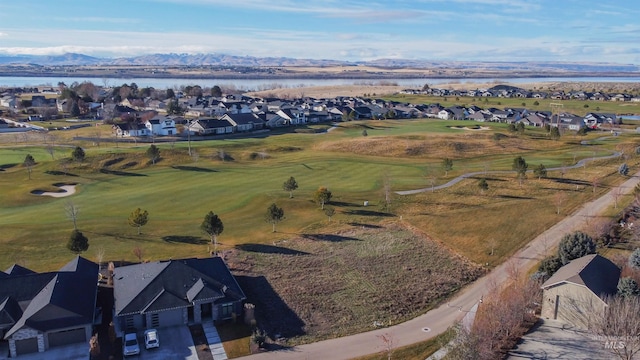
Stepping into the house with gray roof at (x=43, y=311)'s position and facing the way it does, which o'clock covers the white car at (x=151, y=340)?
The white car is roughly at 10 o'clock from the house with gray roof.

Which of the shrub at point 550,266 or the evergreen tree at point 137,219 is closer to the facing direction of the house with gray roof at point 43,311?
the shrub

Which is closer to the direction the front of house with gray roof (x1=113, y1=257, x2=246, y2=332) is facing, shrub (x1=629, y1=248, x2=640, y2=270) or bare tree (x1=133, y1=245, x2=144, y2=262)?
the shrub

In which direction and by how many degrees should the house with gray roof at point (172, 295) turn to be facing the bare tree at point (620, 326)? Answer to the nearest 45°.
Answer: approximately 45° to its left

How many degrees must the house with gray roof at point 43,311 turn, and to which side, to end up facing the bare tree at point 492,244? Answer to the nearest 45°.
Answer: approximately 90° to its left

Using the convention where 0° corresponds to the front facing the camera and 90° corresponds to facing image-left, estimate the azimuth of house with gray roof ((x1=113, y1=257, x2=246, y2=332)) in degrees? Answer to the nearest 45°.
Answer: approximately 0°
